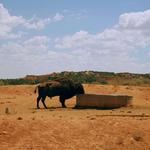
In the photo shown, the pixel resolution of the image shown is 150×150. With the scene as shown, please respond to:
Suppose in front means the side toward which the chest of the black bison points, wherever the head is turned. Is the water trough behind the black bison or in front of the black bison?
in front

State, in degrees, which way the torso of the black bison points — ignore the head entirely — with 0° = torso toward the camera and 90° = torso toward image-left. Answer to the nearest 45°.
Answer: approximately 270°
